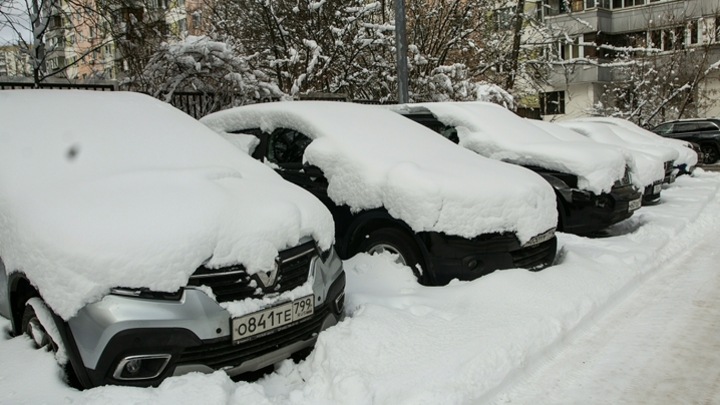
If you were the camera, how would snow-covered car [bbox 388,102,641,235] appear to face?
facing the viewer and to the right of the viewer

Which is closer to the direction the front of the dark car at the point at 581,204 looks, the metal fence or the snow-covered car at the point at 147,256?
the snow-covered car

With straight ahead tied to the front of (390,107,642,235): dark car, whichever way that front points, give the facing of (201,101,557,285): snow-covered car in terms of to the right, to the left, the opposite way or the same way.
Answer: the same way

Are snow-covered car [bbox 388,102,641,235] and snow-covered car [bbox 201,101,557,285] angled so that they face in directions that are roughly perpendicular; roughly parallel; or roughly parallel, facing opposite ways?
roughly parallel

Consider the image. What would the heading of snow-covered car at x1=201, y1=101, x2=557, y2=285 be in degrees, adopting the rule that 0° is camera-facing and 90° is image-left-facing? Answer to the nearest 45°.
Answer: approximately 315°

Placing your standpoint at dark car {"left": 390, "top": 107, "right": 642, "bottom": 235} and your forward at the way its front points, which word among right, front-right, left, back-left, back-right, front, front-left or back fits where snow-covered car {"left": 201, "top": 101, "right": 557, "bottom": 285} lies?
right

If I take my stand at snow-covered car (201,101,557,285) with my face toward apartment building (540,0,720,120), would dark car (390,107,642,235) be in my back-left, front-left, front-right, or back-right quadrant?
front-right

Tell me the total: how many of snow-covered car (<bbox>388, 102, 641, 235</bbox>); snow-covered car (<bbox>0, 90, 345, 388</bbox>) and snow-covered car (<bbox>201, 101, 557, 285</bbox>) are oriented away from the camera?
0

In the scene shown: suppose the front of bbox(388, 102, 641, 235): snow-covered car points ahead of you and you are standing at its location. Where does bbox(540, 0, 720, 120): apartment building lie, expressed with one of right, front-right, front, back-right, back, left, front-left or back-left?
back-left

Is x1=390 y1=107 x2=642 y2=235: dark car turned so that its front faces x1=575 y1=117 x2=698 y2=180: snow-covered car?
no

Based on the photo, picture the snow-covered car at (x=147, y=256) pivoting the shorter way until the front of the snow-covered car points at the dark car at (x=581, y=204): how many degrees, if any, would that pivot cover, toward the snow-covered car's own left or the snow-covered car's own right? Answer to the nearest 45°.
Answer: approximately 90° to the snow-covered car's own left

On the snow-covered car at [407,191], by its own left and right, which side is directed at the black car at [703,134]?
left

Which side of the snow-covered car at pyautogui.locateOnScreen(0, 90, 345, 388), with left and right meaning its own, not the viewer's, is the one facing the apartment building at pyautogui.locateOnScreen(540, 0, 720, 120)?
left

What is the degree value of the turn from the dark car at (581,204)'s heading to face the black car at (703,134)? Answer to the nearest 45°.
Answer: approximately 135° to its left

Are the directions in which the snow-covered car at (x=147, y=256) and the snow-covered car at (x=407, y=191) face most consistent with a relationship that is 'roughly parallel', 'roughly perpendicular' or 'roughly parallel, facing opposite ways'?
roughly parallel

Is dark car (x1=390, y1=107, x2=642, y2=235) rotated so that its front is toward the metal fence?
no

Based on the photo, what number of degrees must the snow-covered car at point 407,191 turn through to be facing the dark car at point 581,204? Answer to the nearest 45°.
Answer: approximately 90° to its left
